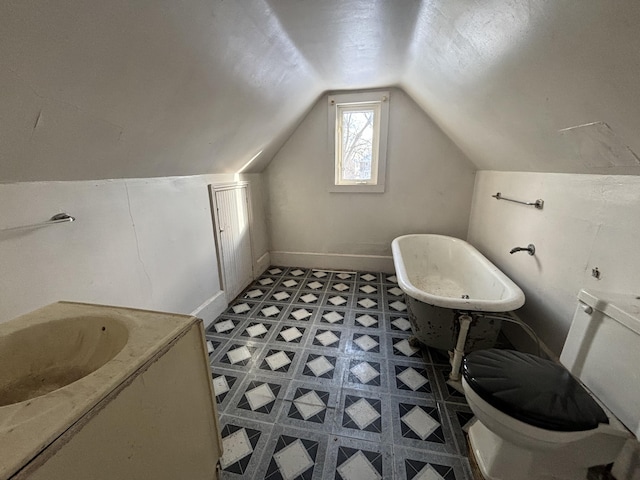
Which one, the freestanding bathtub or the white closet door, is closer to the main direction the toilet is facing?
the white closet door

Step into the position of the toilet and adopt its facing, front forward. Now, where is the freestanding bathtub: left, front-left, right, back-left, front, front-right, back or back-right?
right

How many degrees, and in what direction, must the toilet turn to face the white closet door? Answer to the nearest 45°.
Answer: approximately 45° to its right

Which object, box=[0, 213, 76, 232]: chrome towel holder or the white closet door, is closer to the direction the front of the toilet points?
the chrome towel holder

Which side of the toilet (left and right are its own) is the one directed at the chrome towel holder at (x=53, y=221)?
front

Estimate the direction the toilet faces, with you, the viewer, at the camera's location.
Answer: facing the viewer and to the left of the viewer

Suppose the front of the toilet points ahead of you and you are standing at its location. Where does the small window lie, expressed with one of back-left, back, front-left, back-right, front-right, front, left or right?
right

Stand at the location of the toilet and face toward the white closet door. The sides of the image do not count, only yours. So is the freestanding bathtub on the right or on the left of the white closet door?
right

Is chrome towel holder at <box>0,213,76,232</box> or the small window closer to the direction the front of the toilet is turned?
the chrome towel holder

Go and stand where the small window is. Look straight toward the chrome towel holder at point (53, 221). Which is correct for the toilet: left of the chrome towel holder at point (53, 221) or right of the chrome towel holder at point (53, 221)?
left
